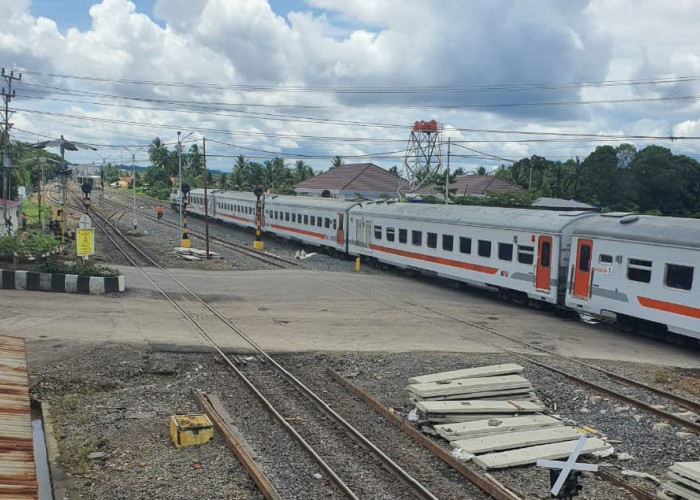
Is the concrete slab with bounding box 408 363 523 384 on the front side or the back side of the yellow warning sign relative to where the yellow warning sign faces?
on the front side

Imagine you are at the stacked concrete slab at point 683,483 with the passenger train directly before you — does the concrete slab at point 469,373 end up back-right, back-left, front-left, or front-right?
front-left

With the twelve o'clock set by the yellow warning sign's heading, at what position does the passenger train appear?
The passenger train is roughly at 10 o'clock from the yellow warning sign.

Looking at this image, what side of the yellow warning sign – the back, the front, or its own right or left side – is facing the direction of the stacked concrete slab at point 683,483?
front

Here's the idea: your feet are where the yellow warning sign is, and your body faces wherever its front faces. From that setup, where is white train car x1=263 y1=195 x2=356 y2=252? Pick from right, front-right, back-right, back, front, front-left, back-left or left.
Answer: back-left

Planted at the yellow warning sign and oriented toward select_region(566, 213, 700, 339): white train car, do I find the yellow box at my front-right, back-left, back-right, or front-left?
front-right

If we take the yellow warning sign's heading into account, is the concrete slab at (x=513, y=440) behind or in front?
in front

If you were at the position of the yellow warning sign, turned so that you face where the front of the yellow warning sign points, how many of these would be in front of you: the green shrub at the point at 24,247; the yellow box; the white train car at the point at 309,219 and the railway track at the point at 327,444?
2

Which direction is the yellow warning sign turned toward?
toward the camera

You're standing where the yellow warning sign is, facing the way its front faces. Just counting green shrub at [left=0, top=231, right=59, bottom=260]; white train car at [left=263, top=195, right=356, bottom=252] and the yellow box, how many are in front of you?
1

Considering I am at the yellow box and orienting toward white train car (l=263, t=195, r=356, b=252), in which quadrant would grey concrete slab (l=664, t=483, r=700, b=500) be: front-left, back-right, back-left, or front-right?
back-right

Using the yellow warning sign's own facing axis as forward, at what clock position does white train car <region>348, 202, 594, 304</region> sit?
The white train car is roughly at 10 o'clock from the yellow warning sign.

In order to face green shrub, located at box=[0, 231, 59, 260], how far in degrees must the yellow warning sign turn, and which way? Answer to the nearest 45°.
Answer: approximately 135° to its right

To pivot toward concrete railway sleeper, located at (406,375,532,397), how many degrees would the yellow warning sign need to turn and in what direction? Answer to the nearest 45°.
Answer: approximately 45° to its left

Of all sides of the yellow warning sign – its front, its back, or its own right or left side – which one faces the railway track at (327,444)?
front
